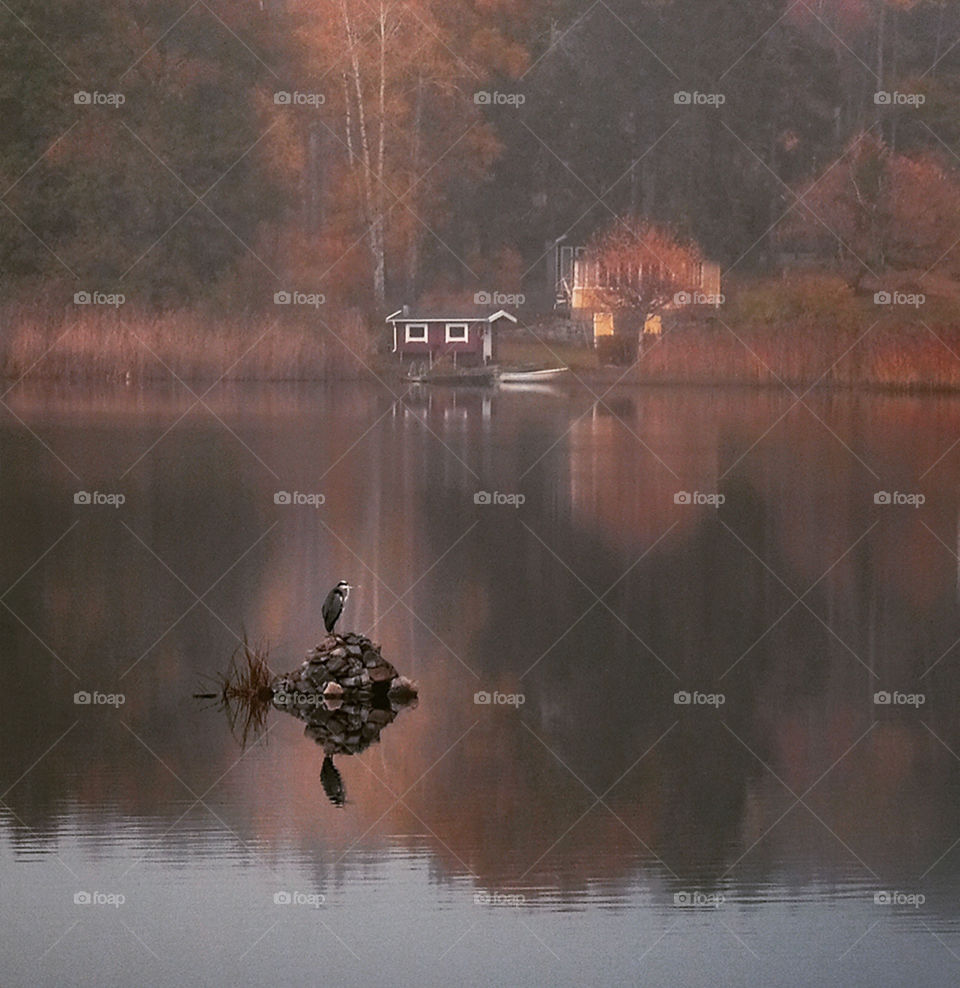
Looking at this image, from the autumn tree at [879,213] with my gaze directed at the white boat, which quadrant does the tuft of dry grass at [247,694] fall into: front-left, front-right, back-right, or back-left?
front-left

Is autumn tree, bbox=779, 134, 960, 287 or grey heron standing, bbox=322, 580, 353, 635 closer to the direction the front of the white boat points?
the autumn tree

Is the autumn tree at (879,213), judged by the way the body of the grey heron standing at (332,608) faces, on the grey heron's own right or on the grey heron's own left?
on the grey heron's own left

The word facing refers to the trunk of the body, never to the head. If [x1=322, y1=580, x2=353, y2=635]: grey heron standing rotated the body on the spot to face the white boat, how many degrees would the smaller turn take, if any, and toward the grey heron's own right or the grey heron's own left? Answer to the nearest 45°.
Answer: approximately 90° to the grey heron's own left

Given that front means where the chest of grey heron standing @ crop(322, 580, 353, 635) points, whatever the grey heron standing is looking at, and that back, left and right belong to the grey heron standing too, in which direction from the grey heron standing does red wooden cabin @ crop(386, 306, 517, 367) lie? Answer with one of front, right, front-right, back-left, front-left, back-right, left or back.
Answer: left

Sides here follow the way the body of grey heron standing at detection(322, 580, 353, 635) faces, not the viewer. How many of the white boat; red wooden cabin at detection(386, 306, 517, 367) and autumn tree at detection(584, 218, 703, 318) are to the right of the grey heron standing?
0

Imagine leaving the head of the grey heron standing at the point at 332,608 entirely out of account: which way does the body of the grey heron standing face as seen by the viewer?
to the viewer's right

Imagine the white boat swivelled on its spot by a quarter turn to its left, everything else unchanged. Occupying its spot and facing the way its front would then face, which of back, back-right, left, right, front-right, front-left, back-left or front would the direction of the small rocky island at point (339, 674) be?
back

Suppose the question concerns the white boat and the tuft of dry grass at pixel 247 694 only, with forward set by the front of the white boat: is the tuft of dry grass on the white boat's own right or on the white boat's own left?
on the white boat's own right

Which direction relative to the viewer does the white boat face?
to the viewer's right

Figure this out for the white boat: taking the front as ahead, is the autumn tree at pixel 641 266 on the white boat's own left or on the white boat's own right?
on the white boat's own left

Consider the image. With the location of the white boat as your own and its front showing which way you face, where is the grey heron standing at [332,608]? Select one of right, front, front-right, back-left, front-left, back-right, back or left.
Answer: right

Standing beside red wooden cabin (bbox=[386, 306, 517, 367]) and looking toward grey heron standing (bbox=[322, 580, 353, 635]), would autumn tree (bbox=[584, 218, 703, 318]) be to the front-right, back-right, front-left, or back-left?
back-left

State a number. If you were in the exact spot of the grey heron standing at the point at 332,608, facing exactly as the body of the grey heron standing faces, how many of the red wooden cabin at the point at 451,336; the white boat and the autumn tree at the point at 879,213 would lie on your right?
0

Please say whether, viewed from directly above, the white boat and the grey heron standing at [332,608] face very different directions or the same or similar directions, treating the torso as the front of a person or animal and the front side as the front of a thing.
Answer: same or similar directions

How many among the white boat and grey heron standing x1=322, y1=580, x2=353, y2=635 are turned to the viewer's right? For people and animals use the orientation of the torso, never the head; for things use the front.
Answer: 2
